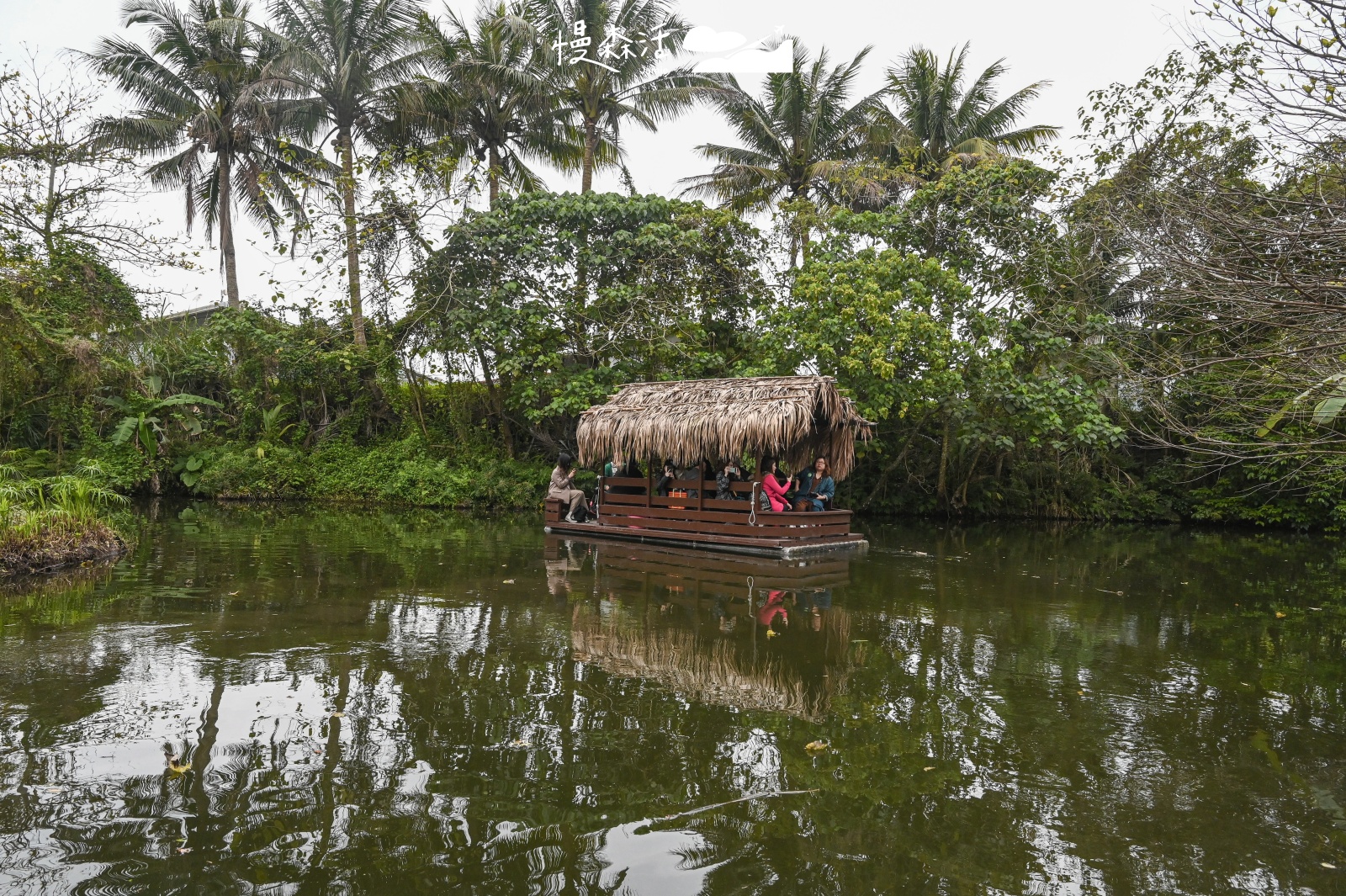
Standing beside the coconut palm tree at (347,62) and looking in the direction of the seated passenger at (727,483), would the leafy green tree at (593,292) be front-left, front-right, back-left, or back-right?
front-left

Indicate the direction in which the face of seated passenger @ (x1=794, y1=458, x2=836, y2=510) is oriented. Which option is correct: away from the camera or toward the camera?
toward the camera
